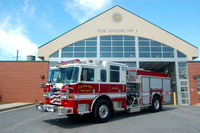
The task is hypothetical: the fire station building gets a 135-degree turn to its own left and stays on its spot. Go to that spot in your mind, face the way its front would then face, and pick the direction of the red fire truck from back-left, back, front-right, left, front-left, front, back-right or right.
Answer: back-right

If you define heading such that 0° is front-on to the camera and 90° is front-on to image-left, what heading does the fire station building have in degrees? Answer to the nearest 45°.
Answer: approximately 0°

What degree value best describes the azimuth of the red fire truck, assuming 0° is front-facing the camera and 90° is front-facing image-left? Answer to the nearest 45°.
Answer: approximately 45°
